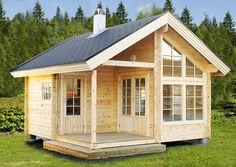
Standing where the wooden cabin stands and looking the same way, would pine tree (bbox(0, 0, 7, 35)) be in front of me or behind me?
behind
